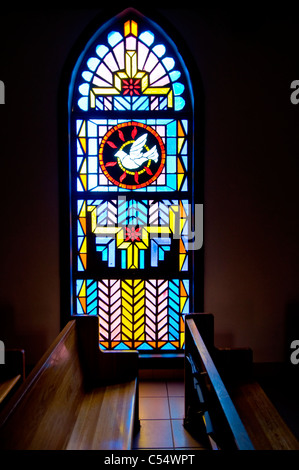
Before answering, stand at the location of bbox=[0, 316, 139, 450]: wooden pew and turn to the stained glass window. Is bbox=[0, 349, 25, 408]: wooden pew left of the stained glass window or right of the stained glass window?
left

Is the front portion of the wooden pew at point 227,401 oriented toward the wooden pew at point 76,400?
no

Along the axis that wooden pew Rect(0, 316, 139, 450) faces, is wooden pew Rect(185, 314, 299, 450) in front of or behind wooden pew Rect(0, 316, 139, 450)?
in front

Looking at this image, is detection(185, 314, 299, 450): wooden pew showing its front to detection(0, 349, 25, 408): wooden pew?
no

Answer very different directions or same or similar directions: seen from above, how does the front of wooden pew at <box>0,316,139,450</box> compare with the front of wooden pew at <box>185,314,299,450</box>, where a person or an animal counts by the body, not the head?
same or similar directions

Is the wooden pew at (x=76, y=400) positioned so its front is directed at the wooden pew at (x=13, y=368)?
no
